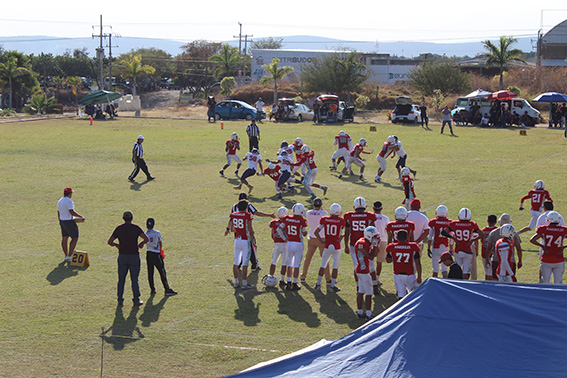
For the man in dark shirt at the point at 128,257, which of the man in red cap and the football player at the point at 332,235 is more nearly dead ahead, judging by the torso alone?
the man in red cap

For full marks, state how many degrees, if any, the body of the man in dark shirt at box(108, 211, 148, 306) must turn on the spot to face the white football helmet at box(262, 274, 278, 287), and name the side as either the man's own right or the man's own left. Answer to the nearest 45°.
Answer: approximately 90° to the man's own right

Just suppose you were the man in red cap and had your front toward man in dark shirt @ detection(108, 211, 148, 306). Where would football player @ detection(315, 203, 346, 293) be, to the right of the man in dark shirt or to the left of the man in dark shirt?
left

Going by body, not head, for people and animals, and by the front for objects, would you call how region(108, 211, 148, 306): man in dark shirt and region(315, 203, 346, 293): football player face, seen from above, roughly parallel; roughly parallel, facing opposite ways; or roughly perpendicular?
roughly parallel

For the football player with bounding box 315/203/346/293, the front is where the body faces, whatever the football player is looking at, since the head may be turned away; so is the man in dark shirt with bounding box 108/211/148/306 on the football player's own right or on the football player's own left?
on the football player's own left

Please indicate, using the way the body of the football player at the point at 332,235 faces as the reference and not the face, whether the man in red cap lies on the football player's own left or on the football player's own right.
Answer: on the football player's own left

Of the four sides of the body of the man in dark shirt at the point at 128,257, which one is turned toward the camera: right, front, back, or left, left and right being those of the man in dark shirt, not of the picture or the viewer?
back

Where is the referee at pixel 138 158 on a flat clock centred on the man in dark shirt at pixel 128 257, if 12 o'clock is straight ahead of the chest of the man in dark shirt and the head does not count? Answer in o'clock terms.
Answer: The referee is roughly at 12 o'clock from the man in dark shirt.

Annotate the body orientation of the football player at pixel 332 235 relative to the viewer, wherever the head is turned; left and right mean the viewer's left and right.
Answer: facing away from the viewer

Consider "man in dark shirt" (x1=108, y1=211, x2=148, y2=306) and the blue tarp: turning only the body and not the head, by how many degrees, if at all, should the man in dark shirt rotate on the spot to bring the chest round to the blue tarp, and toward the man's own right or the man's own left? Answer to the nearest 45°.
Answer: approximately 135° to the man's own right

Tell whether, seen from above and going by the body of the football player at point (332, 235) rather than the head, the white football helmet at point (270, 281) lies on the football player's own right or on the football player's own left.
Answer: on the football player's own left

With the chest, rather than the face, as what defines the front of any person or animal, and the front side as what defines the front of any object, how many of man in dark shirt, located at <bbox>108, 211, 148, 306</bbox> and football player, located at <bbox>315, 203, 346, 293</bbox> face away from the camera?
2

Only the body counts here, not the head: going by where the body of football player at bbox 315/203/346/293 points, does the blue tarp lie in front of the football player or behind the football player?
behind
